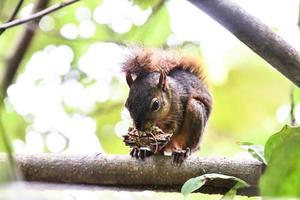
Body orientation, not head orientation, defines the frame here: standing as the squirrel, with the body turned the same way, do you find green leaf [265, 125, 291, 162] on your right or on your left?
on your left

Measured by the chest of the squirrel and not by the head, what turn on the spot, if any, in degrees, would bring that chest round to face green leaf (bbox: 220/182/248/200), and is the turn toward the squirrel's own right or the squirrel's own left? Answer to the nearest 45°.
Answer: approximately 45° to the squirrel's own left

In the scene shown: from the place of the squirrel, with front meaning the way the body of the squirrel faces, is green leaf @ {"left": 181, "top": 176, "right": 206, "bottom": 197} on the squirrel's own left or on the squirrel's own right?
on the squirrel's own left

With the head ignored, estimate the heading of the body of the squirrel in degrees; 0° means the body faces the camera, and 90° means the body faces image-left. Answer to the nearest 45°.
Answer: approximately 45°
